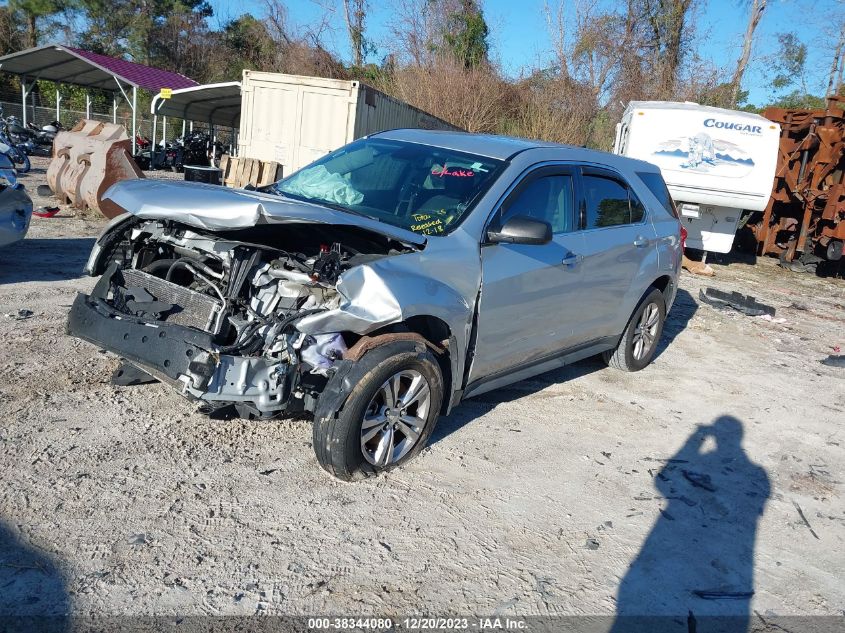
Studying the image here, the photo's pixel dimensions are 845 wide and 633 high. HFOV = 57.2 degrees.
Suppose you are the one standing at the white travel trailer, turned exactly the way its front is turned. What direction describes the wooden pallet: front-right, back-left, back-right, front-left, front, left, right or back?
right

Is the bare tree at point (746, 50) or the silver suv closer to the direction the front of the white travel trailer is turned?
the silver suv

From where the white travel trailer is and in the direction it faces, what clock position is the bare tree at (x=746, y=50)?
The bare tree is roughly at 6 o'clock from the white travel trailer.

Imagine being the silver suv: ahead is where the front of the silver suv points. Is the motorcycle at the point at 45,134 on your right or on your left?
on your right

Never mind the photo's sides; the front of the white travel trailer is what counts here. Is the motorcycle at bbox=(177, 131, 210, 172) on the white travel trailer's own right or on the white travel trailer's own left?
on the white travel trailer's own right

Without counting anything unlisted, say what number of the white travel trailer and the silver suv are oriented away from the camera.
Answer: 0

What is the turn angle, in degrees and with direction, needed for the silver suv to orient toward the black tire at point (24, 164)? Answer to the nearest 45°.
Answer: approximately 90° to its right

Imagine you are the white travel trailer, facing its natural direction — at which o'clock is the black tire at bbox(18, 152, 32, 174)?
The black tire is roughly at 3 o'clock from the white travel trailer.

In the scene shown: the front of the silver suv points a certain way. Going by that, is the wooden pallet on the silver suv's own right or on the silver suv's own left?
on the silver suv's own right
